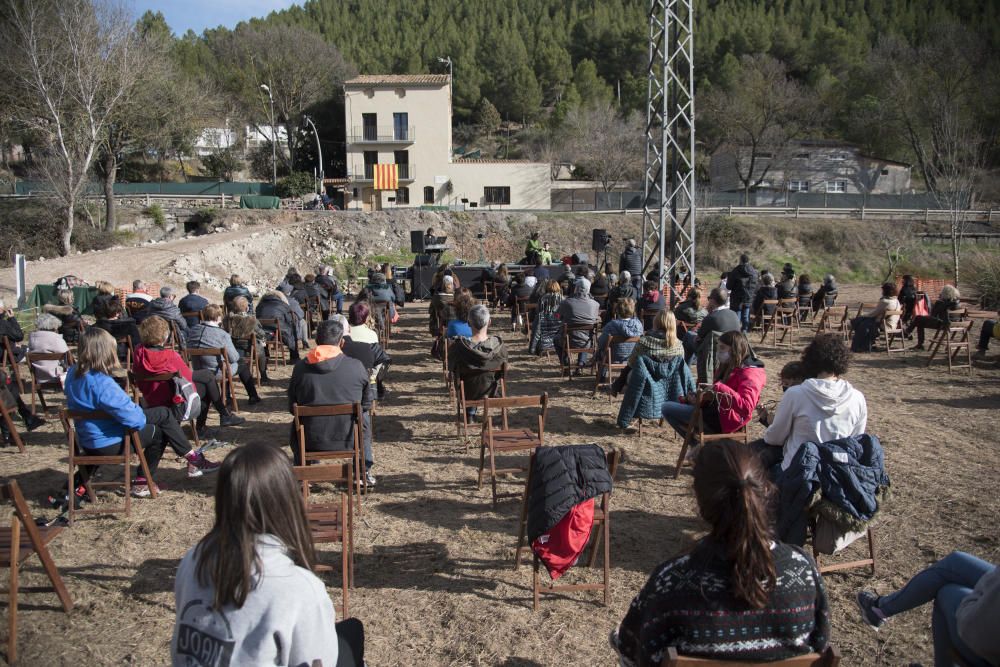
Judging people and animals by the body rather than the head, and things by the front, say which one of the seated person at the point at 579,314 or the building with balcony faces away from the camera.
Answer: the seated person

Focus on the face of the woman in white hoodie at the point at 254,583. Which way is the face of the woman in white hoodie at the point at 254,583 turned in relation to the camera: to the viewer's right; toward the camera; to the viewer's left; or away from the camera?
away from the camera

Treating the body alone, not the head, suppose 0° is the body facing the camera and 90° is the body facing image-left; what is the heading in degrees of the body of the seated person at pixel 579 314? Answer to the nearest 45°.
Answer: approximately 180°

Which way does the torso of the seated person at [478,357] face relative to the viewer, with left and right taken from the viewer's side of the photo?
facing away from the viewer

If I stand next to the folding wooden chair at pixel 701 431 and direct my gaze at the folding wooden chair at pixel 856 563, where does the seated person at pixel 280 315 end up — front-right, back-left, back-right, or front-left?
back-right

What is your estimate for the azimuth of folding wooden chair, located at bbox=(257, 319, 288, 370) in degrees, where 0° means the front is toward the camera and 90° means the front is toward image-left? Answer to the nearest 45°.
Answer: approximately 225°

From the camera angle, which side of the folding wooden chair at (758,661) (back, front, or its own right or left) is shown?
back

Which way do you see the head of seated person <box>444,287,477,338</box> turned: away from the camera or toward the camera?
away from the camera

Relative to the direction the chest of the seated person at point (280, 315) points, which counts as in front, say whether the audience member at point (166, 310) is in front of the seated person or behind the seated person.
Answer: behind

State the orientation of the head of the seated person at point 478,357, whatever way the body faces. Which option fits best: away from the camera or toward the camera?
away from the camera

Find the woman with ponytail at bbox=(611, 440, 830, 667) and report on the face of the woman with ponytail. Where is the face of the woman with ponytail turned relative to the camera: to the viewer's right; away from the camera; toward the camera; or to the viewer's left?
away from the camera

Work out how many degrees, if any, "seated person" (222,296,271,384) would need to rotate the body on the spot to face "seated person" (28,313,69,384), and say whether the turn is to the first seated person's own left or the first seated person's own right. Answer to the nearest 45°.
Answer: approximately 135° to the first seated person's own left

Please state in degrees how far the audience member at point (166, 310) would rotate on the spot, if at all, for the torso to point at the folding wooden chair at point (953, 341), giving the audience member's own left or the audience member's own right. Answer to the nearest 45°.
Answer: approximately 45° to the audience member's own right

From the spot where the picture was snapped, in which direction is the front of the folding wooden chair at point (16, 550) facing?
facing away from the viewer and to the right of the viewer

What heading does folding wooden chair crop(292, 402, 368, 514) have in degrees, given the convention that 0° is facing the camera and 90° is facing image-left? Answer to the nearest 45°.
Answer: approximately 180°

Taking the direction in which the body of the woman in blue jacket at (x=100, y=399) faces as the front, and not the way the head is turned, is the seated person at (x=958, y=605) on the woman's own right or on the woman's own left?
on the woman's own right

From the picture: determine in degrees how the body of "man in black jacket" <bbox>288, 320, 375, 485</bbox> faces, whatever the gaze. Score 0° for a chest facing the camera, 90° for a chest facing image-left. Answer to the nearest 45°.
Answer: approximately 180°
